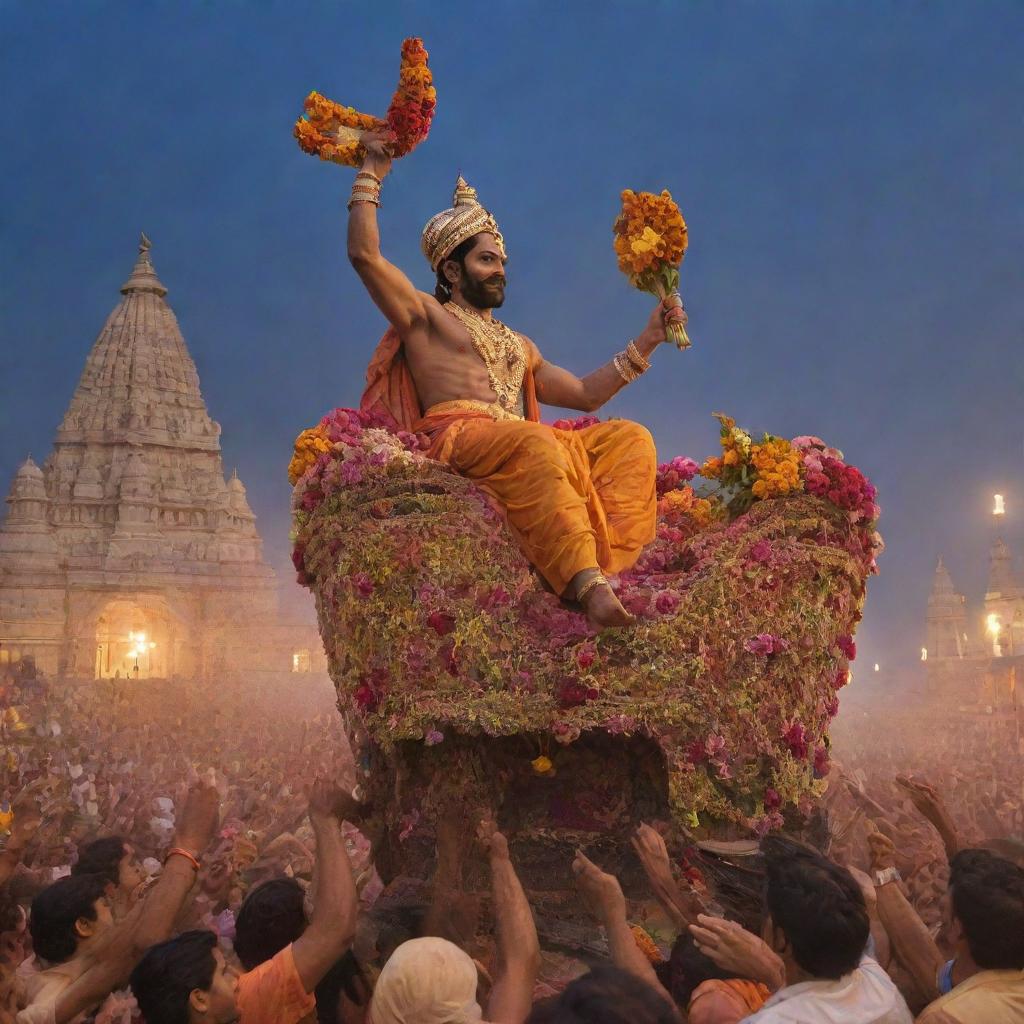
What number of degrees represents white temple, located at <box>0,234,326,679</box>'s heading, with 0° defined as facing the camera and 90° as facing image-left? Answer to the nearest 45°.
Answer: approximately 0°

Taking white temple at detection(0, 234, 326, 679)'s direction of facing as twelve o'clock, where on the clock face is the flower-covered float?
The flower-covered float is roughly at 12 o'clock from the white temple.

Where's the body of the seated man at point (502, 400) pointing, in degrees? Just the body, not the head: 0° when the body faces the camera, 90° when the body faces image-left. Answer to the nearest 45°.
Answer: approximately 315°

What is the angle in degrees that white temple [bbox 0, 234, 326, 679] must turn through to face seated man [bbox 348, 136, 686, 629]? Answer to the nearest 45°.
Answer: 0° — it already faces them

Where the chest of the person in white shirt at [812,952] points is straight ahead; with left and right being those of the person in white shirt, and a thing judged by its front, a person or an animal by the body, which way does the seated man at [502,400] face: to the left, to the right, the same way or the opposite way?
the opposite way

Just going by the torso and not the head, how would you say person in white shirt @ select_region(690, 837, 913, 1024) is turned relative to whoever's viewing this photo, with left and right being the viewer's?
facing away from the viewer and to the left of the viewer
